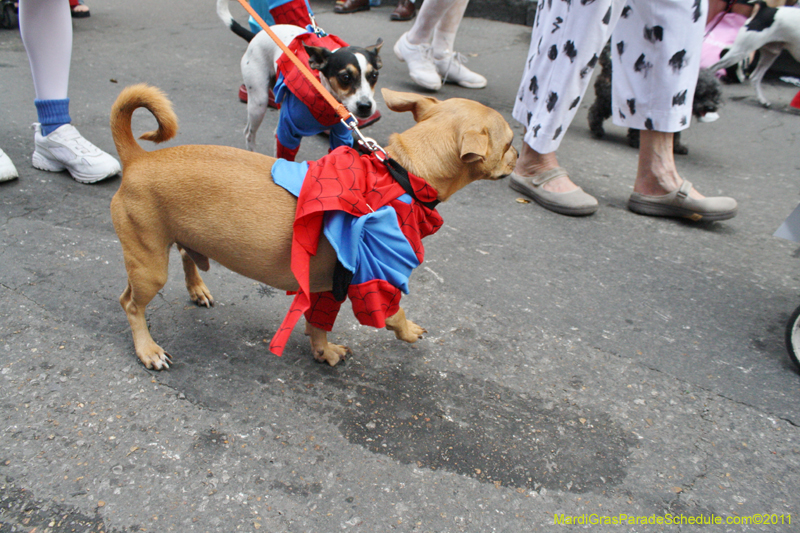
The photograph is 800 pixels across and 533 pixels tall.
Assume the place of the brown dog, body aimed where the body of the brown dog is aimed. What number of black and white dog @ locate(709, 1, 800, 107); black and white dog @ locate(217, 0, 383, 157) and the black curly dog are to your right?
0

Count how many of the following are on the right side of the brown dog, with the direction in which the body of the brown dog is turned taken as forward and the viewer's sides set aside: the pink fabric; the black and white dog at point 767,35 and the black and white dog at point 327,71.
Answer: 0

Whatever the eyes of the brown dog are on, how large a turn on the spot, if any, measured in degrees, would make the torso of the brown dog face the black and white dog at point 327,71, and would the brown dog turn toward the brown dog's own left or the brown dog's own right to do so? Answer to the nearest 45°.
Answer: approximately 90° to the brown dog's own left

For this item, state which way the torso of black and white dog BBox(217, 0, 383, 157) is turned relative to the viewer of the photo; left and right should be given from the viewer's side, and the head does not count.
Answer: facing the viewer and to the right of the viewer

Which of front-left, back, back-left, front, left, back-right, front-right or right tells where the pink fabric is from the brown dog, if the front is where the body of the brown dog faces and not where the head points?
front-left

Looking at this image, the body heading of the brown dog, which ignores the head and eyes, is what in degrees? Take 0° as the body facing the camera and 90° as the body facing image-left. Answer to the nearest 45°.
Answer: approximately 270°
